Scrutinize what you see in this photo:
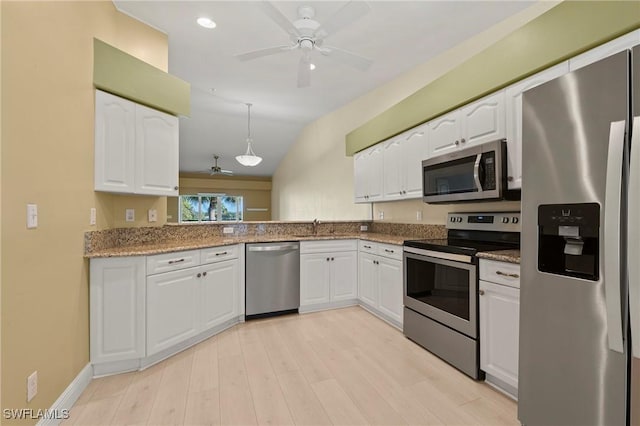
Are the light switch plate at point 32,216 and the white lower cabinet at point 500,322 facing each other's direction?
yes

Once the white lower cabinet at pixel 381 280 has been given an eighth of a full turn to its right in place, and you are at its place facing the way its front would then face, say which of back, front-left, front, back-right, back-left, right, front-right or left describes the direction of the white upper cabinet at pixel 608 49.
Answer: back-left

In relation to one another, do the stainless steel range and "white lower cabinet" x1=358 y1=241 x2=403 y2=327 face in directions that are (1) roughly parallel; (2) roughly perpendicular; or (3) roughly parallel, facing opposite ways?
roughly parallel

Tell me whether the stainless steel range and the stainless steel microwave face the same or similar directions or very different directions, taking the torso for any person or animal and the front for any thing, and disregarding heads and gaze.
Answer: same or similar directions

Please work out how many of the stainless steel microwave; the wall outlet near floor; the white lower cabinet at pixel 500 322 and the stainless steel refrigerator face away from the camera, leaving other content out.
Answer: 0

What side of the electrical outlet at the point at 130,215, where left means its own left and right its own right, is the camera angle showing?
front

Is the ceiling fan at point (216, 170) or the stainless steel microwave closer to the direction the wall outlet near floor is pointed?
the stainless steel microwave

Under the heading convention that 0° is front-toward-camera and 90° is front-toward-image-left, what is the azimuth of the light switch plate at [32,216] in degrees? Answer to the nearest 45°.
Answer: approximately 315°

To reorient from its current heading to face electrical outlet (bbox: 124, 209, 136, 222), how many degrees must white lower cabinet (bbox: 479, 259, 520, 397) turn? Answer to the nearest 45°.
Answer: approximately 45° to its right

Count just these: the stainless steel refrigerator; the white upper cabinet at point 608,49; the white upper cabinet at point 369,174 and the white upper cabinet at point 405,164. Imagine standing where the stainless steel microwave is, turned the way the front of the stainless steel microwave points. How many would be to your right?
2

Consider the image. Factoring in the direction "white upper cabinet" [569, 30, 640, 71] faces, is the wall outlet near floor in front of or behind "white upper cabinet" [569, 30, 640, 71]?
in front

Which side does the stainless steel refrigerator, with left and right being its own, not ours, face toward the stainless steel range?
right

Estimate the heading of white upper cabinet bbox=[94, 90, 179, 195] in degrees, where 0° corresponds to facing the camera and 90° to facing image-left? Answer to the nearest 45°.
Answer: approximately 315°

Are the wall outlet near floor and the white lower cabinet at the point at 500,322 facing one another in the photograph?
yes

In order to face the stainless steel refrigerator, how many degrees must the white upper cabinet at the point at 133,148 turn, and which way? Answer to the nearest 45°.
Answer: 0° — it already faces it

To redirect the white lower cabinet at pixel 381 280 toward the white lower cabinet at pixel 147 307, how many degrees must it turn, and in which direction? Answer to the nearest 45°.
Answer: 0° — it already faces it

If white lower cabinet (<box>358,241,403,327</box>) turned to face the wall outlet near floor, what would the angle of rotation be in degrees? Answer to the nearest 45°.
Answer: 0° — it already faces it

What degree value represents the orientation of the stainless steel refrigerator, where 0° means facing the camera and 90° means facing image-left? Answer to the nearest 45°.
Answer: approximately 45°

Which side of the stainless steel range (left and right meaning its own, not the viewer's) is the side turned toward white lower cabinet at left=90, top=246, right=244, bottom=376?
front
